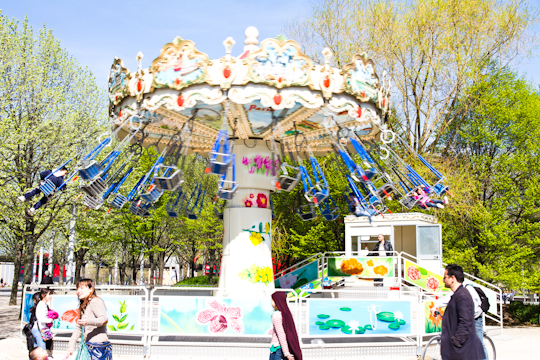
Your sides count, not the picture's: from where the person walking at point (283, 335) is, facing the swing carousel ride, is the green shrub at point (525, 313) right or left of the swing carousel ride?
right

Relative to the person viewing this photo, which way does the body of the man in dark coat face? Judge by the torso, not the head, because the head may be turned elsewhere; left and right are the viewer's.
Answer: facing to the left of the viewer

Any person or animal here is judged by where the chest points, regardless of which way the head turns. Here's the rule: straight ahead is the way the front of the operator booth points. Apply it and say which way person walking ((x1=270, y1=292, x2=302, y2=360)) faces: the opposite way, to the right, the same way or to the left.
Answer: to the right

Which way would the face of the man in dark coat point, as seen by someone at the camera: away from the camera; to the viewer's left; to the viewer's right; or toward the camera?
to the viewer's left

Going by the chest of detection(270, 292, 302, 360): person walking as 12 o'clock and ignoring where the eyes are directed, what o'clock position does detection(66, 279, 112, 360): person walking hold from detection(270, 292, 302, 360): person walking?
detection(66, 279, 112, 360): person walking is roughly at 12 o'clock from detection(270, 292, 302, 360): person walking.

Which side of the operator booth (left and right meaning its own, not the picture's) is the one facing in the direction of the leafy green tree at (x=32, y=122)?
right

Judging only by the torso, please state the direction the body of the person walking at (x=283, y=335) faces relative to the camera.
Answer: to the viewer's left
